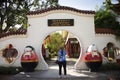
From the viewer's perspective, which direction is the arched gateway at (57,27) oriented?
toward the camera

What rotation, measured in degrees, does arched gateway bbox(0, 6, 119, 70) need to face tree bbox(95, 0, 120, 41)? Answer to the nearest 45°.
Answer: approximately 135° to its left

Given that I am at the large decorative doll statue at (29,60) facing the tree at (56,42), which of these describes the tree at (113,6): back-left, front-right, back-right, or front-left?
front-right

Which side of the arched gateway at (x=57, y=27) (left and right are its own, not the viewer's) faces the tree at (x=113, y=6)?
left

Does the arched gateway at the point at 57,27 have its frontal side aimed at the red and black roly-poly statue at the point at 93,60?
no

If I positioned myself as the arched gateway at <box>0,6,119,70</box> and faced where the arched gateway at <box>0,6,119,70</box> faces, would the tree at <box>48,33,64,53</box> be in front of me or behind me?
behind

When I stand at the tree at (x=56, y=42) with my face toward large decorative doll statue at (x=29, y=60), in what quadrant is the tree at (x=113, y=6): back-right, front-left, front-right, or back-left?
front-left
